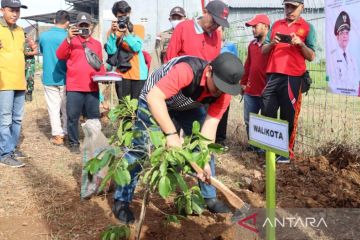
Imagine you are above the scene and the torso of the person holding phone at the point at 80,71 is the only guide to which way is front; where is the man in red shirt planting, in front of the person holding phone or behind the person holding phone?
in front

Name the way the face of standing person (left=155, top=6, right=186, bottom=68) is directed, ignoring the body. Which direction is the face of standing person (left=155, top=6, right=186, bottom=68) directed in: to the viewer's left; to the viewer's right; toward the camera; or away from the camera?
toward the camera

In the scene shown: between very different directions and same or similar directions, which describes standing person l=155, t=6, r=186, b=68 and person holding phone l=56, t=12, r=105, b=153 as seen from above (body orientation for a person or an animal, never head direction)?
same or similar directions

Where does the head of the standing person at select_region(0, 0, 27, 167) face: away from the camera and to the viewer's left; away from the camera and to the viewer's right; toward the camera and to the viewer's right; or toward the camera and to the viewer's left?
toward the camera and to the viewer's right

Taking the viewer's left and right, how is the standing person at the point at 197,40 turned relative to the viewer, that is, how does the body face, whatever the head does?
facing the viewer and to the right of the viewer

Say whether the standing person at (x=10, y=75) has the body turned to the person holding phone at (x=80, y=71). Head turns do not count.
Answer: no

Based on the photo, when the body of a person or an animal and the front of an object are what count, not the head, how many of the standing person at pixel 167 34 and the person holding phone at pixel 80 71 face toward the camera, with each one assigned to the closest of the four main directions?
2

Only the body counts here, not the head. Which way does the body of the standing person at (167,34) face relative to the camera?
toward the camera

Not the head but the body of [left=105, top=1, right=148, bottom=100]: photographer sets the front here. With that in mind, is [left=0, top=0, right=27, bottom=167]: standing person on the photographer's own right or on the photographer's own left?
on the photographer's own right

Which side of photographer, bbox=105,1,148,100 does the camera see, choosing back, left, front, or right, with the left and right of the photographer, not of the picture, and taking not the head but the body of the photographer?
front
